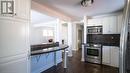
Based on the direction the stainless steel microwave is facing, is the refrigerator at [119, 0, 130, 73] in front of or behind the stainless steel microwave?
in front

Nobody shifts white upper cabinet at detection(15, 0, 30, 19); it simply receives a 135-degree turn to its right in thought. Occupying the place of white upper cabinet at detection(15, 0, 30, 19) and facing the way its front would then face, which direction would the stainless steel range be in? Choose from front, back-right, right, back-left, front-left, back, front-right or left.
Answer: back-right

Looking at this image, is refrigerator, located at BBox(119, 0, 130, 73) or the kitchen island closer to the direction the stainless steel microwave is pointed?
the refrigerator

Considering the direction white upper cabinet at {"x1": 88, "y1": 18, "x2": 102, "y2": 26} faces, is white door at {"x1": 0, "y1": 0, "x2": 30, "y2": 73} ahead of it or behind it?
ahead

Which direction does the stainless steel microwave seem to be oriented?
toward the camera

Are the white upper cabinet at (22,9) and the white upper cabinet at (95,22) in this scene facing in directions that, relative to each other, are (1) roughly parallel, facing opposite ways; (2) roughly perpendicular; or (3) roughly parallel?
roughly perpendicular

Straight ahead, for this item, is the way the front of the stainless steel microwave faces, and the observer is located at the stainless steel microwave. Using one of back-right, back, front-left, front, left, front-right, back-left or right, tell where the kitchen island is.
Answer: front-right

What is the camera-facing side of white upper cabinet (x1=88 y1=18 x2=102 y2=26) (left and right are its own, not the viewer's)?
front

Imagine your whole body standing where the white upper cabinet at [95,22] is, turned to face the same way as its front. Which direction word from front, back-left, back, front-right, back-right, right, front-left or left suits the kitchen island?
front-right

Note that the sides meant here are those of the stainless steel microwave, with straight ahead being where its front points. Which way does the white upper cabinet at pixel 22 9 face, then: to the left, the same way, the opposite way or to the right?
to the left

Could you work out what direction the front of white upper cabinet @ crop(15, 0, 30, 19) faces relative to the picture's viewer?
facing the viewer and to the right of the viewer

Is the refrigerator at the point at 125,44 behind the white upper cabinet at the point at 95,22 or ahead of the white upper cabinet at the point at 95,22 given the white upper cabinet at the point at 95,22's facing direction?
ahead
